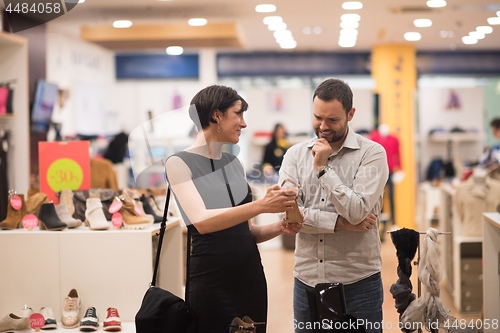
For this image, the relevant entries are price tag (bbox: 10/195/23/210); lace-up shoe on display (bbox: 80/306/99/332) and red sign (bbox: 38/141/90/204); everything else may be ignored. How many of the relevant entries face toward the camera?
3

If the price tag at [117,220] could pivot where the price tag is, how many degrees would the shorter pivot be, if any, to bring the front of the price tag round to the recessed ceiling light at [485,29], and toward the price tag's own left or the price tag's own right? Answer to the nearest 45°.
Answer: approximately 135° to the price tag's own left

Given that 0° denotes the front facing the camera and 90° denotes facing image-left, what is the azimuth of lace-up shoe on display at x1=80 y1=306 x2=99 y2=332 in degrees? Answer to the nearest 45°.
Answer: approximately 0°

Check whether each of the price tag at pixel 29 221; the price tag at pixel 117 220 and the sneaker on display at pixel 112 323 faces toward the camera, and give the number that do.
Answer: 3

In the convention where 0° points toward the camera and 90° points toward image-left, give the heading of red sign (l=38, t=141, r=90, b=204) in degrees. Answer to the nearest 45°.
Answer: approximately 0°

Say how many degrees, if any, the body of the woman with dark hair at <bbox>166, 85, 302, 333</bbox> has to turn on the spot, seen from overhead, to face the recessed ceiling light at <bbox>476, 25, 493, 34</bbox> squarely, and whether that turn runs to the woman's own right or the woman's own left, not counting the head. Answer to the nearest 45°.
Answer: approximately 90° to the woman's own left

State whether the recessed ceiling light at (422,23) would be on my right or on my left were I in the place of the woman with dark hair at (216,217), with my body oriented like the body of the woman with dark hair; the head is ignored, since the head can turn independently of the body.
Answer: on my left

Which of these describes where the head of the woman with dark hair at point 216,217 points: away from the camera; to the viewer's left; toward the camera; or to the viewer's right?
to the viewer's right
